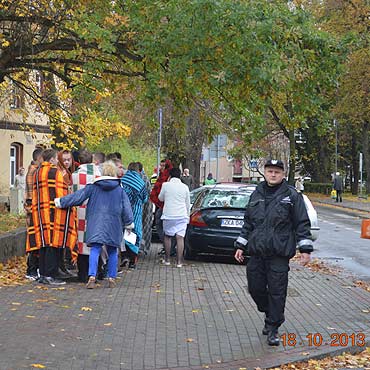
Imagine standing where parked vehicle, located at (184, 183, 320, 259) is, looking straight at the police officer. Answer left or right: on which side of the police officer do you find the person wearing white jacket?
right

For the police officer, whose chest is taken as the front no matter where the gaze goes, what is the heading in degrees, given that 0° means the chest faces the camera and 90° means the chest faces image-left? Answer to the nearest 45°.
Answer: approximately 0°

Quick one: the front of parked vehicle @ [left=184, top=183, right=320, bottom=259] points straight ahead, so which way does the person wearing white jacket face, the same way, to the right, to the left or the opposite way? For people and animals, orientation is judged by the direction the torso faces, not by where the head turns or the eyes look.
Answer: the same way

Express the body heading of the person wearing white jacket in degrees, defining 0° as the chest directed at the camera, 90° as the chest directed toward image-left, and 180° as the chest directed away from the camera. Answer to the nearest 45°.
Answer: approximately 180°

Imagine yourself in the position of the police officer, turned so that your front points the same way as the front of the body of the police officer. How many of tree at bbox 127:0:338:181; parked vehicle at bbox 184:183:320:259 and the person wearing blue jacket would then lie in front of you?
0

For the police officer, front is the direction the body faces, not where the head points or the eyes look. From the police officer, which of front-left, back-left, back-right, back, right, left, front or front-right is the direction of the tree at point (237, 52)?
back

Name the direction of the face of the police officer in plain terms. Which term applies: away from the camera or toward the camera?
toward the camera

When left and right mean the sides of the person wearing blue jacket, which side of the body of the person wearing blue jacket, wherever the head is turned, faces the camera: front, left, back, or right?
back

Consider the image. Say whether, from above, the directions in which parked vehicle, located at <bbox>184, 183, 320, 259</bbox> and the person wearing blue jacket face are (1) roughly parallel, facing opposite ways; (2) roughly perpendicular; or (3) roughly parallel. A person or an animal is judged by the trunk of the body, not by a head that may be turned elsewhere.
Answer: roughly parallel

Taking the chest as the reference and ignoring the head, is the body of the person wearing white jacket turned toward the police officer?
no

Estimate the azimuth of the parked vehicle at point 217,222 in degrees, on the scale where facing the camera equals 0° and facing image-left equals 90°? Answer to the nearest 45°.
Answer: approximately 180°

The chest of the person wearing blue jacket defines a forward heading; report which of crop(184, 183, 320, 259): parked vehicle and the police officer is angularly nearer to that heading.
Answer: the parked vehicle

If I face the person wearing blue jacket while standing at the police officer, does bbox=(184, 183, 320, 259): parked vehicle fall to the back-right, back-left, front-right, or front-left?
front-right

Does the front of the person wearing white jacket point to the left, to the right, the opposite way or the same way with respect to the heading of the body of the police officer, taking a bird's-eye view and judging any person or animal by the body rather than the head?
the opposite way

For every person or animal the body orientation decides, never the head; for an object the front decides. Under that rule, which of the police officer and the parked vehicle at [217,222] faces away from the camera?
the parked vehicle
